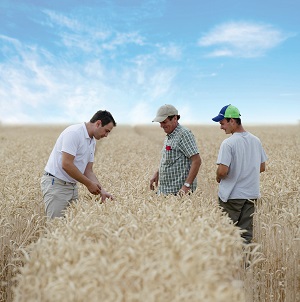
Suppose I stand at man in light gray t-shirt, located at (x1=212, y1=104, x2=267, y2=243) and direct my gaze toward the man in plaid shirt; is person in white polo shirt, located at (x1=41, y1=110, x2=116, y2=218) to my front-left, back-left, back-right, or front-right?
front-left

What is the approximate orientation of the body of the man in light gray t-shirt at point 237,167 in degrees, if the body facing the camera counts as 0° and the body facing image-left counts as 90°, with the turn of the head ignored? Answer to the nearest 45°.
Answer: approximately 135°

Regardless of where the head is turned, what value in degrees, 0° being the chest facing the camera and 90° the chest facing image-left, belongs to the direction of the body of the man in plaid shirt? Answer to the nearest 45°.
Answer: approximately 45°

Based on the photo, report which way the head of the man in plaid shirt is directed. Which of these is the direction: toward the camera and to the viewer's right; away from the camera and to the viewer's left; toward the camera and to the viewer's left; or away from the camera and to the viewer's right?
toward the camera and to the viewer's left

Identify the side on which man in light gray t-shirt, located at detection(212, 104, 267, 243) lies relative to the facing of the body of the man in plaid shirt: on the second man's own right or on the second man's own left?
on the second man's own left

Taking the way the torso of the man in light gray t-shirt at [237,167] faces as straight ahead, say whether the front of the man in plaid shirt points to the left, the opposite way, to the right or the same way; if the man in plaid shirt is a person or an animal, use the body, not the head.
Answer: to the left

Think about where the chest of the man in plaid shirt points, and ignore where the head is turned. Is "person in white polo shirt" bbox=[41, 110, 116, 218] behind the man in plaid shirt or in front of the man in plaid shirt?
in front

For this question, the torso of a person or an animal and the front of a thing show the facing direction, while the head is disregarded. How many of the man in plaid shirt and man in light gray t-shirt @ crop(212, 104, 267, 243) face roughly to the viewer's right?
0

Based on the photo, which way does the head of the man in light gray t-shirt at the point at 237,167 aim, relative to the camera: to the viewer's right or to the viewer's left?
to the viewer's left

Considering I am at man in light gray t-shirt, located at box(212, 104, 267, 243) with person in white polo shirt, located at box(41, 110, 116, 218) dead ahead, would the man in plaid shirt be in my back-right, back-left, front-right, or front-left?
front-right
